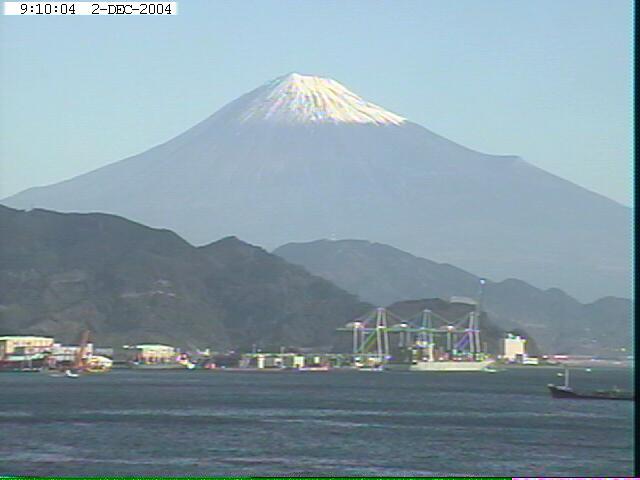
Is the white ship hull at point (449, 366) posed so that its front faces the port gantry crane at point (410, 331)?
no

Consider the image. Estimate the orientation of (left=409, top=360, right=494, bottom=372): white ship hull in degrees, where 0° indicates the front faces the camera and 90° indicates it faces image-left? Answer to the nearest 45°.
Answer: approximately 270°
